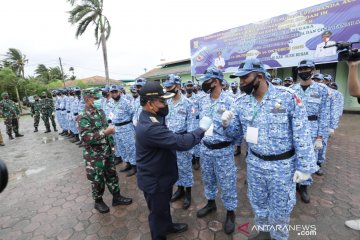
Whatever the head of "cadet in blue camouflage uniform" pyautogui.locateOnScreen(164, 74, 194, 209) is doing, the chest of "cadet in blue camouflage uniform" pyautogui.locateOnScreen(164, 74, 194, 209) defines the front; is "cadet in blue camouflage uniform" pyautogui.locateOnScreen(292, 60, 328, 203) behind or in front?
behind

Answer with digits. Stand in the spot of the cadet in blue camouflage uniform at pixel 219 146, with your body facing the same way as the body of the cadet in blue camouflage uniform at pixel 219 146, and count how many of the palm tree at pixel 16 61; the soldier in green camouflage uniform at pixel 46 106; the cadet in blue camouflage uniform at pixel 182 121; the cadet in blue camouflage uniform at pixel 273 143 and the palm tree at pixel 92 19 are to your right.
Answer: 4

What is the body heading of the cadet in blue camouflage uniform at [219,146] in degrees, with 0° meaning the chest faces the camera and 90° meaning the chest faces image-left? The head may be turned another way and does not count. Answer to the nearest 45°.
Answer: approximately 45°

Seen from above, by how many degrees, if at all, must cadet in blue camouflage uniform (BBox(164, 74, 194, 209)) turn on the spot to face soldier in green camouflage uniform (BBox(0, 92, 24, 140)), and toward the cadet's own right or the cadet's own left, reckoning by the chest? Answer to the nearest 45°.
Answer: approximately 90° to the cadet's own right

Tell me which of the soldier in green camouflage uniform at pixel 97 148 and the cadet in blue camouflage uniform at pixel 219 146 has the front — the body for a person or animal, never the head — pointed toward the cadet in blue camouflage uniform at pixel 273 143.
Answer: the soldier in green camouflage uniform

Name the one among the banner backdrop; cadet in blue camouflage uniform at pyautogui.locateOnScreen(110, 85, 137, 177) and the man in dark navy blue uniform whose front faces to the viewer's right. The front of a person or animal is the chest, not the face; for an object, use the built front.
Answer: the man in dark navy blue uniform

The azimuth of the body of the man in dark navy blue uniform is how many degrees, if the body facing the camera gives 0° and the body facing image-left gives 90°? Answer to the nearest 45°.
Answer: approximately 270°

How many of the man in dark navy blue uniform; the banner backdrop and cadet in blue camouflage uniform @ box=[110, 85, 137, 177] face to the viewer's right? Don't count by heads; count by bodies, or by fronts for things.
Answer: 1

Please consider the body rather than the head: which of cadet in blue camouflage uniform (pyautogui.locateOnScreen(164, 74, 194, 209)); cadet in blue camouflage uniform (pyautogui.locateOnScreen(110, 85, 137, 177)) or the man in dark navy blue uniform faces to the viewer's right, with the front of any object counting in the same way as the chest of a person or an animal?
the man in dark navy blue uniform

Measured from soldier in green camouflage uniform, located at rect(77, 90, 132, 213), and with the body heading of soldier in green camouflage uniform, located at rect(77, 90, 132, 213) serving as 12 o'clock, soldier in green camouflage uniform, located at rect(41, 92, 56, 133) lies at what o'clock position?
soldier in green camouflage uniform, located at rect(41, 92, 56, 133) is roughly at 7 o'clock from soldier in green camouflage uniform, located at rect(77, 90, 132, 213).

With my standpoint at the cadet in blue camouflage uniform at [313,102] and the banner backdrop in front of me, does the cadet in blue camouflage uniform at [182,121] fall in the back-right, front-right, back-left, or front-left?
back-left

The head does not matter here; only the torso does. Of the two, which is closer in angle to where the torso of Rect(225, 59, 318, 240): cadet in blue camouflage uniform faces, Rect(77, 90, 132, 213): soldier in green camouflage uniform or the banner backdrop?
the soldier in green camouflage uniform

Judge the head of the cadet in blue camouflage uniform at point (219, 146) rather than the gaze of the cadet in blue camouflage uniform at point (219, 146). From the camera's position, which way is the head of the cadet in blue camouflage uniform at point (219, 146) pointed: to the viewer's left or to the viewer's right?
to the viewer's left
